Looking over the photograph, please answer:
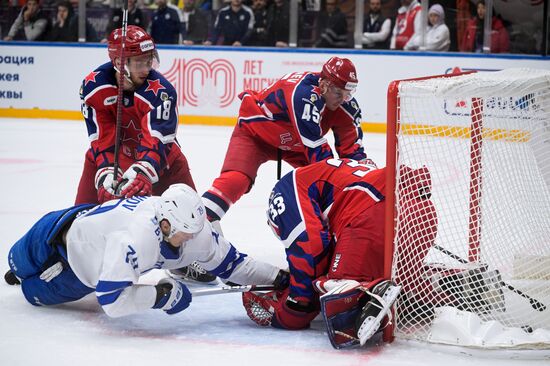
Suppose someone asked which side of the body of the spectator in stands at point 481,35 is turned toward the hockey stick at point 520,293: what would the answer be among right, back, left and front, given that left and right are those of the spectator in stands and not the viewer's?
front

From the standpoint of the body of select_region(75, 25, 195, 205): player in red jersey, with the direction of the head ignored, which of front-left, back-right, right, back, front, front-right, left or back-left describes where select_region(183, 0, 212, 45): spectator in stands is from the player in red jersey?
back

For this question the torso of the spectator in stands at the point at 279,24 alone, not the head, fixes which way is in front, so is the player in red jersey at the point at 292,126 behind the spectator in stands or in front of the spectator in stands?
in front

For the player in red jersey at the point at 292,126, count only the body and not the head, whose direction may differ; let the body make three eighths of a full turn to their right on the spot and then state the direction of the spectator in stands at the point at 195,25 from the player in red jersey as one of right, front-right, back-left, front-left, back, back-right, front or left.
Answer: right

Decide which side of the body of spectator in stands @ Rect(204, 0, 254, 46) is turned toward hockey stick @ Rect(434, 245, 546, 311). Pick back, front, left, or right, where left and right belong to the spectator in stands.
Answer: front

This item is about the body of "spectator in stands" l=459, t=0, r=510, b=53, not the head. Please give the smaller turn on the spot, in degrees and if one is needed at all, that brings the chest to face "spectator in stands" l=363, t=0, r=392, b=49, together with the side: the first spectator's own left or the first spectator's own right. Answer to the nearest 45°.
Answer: approximately 90° to the first spectator's own right

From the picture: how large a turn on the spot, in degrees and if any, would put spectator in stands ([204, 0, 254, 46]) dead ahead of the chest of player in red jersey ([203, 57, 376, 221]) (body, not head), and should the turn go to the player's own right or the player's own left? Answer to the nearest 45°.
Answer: approximately 135° to the player's own left

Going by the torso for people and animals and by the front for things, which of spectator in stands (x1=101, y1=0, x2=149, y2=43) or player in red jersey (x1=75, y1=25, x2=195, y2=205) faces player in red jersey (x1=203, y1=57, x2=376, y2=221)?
the spectator in stands

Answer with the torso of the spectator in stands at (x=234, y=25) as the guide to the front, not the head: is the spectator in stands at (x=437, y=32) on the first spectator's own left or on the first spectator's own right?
on the first spectator's own left
